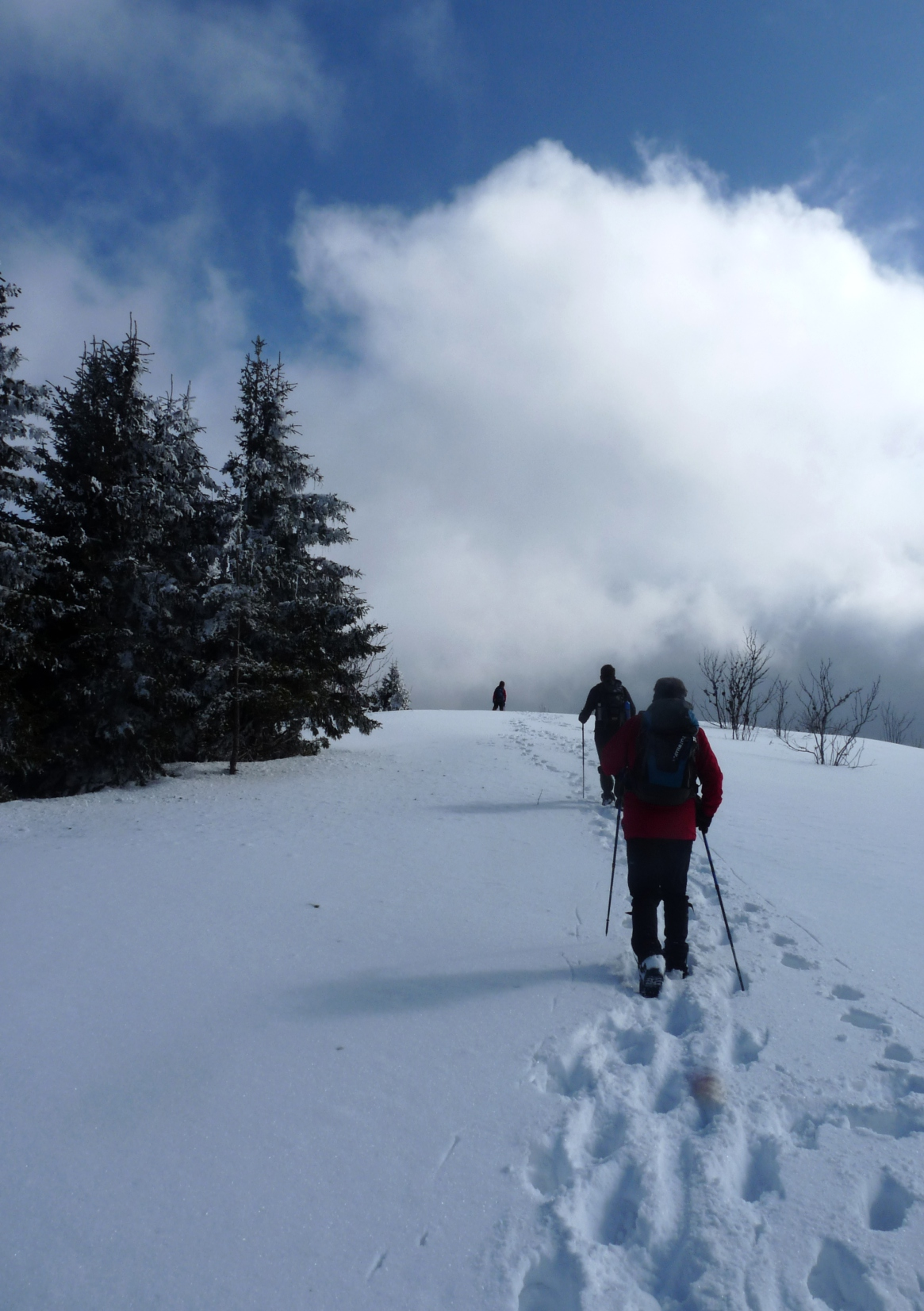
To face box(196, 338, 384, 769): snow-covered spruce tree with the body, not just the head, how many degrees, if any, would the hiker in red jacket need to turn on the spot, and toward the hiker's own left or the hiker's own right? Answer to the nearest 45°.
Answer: approximately 45° to the hiker's own left

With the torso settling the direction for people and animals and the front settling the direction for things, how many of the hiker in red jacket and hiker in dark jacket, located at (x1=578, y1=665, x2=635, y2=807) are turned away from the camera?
2

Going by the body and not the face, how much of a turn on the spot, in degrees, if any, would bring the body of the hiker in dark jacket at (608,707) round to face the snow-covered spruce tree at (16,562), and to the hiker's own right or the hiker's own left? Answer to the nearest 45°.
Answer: approximately 90° to the hiker's own left

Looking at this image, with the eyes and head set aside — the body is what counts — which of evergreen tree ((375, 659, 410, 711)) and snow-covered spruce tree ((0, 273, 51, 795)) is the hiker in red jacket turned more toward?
the evergreen tree

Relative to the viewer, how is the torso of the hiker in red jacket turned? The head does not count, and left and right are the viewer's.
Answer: facing away from the viewer

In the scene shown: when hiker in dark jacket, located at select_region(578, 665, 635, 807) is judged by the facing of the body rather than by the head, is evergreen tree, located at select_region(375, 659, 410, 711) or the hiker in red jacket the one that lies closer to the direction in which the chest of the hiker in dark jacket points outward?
the evergreen tree

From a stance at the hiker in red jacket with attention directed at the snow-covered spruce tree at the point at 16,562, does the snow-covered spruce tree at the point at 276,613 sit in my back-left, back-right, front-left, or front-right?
front-right

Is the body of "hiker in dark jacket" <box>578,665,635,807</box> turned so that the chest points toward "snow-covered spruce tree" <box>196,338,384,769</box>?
no

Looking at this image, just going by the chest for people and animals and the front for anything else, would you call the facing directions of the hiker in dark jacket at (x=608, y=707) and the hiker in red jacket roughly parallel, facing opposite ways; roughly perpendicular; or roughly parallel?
roughly parallel

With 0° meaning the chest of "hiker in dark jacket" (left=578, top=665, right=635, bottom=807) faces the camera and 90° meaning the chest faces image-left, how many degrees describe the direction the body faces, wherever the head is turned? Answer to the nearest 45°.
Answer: approximately 180°

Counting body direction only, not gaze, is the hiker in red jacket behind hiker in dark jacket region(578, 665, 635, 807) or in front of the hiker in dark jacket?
behind

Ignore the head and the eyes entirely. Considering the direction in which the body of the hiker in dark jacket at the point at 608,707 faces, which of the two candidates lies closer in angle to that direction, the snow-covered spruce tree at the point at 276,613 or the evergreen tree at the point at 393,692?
the evergreen tree

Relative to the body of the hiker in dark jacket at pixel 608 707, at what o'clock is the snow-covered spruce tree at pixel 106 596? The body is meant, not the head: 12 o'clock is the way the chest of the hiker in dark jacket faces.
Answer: The snow-covered spruce tree is roughly at 9 o'clock from the hiker in dark jacket.

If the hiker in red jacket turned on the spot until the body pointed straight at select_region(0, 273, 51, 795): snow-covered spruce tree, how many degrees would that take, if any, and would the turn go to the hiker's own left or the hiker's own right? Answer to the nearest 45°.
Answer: approximately 90° to the hiker's own left
